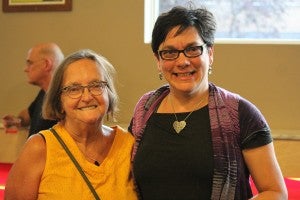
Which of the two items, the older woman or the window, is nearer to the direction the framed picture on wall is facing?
the older woman

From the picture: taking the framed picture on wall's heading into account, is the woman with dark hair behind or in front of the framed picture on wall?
in front

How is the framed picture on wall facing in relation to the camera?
toward the camera

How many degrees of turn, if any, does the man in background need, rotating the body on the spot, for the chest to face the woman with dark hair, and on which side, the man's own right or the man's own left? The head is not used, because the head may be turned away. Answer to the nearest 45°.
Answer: approximately 90° to the man's own left

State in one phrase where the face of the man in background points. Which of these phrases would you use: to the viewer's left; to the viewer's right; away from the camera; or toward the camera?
to the viewer's left

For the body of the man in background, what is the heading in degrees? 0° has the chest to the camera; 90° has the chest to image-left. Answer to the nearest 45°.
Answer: approximately 90°

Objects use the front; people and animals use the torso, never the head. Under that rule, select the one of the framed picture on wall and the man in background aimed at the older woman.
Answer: the framed picture on wall

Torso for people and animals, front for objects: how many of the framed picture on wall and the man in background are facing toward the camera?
1

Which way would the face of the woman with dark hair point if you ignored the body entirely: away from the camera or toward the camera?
toward the camera

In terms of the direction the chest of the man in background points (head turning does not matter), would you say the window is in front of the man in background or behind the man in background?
behind

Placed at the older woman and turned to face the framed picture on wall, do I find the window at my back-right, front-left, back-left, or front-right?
front-right

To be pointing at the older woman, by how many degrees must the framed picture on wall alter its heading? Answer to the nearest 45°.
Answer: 0° — it already faces them

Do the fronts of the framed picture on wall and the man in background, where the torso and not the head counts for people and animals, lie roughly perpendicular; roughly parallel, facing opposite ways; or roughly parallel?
roughly perpendicular

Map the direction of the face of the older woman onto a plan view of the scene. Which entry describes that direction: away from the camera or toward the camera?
toward the camera

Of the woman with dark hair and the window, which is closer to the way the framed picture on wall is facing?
the woman with dark hair

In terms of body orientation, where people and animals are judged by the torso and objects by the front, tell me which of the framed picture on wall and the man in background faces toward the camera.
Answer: the framed picture on wall
